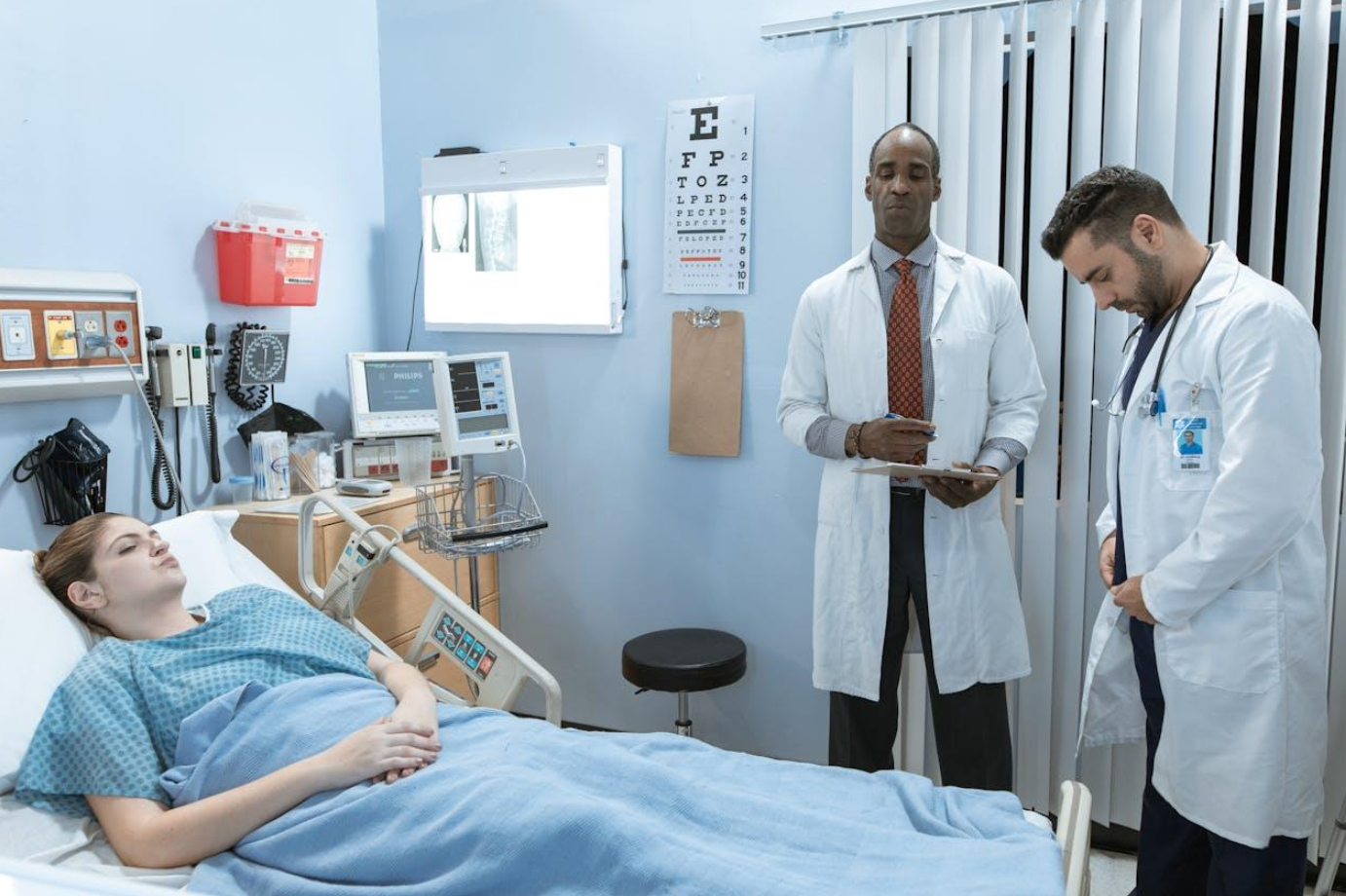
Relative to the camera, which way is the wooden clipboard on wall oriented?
toward the camera

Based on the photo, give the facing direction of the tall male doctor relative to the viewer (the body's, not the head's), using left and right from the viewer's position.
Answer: facing the viewer

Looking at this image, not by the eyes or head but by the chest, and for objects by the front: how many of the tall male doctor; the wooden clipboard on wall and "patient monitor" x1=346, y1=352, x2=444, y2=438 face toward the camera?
3

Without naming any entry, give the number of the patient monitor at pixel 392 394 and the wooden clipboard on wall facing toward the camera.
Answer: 2

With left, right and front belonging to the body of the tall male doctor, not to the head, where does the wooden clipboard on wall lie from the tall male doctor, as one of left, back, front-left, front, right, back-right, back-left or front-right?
back-right

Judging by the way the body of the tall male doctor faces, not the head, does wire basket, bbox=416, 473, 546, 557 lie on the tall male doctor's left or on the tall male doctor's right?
on the tall male doctor's right

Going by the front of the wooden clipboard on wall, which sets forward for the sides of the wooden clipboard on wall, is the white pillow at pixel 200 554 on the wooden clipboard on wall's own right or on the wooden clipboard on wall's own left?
on the wooden clipboard on wall's own right

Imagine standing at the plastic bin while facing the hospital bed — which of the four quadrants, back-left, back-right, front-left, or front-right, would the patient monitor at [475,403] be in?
front-left

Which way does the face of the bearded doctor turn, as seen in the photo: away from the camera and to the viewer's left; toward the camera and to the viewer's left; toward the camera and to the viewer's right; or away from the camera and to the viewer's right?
toward the camera and to the viewer's left

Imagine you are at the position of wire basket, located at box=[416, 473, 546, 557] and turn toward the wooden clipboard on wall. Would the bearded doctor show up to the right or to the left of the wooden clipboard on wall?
right

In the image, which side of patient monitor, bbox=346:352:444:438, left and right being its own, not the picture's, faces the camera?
front

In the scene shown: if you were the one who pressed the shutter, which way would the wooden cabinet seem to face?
facing the viewer and to the right of the viewer

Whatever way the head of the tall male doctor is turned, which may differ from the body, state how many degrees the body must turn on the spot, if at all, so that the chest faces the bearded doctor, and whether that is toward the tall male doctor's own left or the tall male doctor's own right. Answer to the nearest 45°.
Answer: approximately 45° to the tall male doctor's own left

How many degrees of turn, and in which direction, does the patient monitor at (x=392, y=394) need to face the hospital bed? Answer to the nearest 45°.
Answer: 0° — it already faces it
